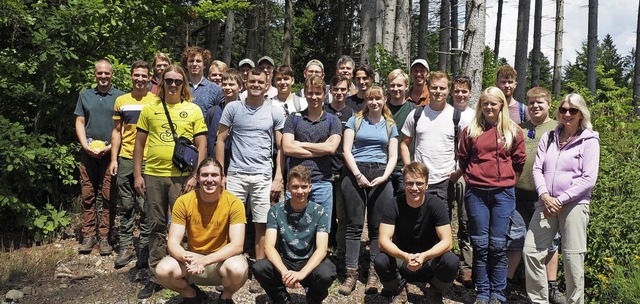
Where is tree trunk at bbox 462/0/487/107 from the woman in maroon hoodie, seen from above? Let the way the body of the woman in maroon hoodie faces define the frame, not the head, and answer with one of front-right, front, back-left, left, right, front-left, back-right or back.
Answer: back

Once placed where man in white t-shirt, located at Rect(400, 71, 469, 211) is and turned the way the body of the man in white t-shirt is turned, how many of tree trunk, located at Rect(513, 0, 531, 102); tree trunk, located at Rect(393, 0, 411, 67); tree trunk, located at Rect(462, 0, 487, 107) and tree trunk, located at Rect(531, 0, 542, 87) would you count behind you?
4

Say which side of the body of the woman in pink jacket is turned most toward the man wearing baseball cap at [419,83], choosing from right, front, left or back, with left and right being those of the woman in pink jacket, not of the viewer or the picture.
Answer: right

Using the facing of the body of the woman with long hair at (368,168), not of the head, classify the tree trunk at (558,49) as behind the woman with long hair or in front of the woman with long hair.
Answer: behind

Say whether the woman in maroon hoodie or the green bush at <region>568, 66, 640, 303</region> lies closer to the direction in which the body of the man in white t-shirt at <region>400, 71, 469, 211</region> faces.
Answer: the woman in maroon hoodie

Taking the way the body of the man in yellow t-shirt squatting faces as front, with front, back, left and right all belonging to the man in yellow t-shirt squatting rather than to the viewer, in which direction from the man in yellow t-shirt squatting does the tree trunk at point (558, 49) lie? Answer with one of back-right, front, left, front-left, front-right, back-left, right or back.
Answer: back-left

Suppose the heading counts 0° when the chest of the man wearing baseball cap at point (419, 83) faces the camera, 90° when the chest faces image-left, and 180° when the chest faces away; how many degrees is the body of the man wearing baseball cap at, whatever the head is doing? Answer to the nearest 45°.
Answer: approximately 0°

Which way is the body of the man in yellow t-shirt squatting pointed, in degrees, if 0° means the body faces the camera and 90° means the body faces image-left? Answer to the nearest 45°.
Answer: approximately 0°

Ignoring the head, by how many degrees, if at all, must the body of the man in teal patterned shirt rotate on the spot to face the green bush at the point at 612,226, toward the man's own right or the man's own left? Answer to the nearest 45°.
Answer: approximately 90° to the man's own left
